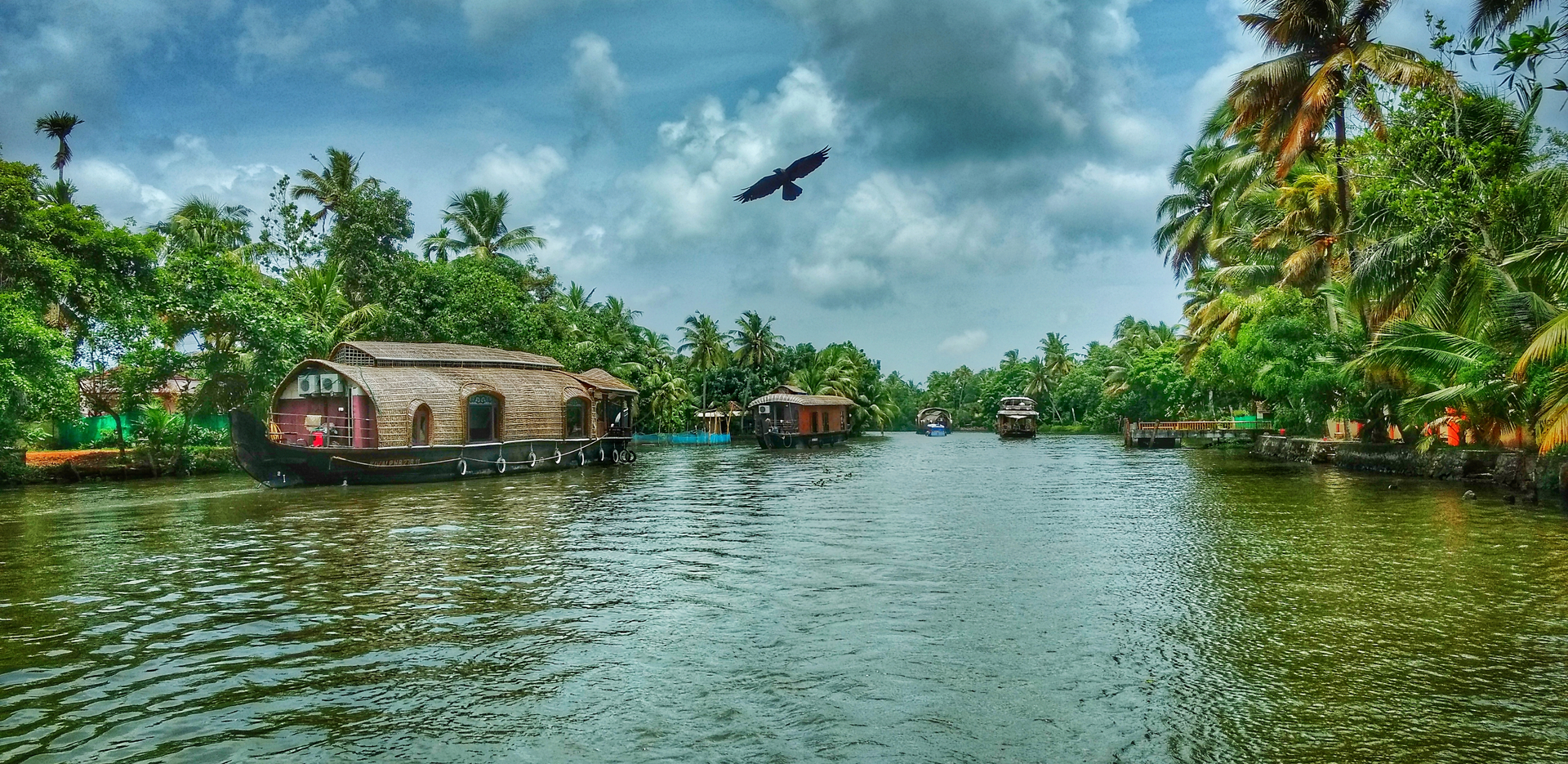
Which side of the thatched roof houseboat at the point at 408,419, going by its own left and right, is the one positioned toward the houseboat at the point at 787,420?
front

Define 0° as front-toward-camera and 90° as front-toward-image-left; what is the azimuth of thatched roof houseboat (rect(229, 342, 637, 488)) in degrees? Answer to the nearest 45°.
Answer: approximately 225°

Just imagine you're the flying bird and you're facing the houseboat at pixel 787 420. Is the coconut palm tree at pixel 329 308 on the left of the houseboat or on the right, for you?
left

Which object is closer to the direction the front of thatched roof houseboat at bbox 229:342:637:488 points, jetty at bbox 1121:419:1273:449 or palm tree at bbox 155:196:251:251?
the jetty

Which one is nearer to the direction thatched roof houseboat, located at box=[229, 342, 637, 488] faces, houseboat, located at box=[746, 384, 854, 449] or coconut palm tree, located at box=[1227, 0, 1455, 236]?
the houseboat

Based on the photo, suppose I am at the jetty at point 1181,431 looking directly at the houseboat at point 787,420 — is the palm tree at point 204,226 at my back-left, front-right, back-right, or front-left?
front-left

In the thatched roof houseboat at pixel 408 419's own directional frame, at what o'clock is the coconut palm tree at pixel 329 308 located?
The coconut palm tree is roughly at 10 o'clock from the thatched roof houseboat.

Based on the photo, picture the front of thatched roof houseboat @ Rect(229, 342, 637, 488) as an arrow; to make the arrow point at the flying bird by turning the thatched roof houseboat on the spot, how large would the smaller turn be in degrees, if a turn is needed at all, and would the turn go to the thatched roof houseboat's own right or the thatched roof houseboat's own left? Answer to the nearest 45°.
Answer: approximately 135° to the thatched roof houseboat's own right
